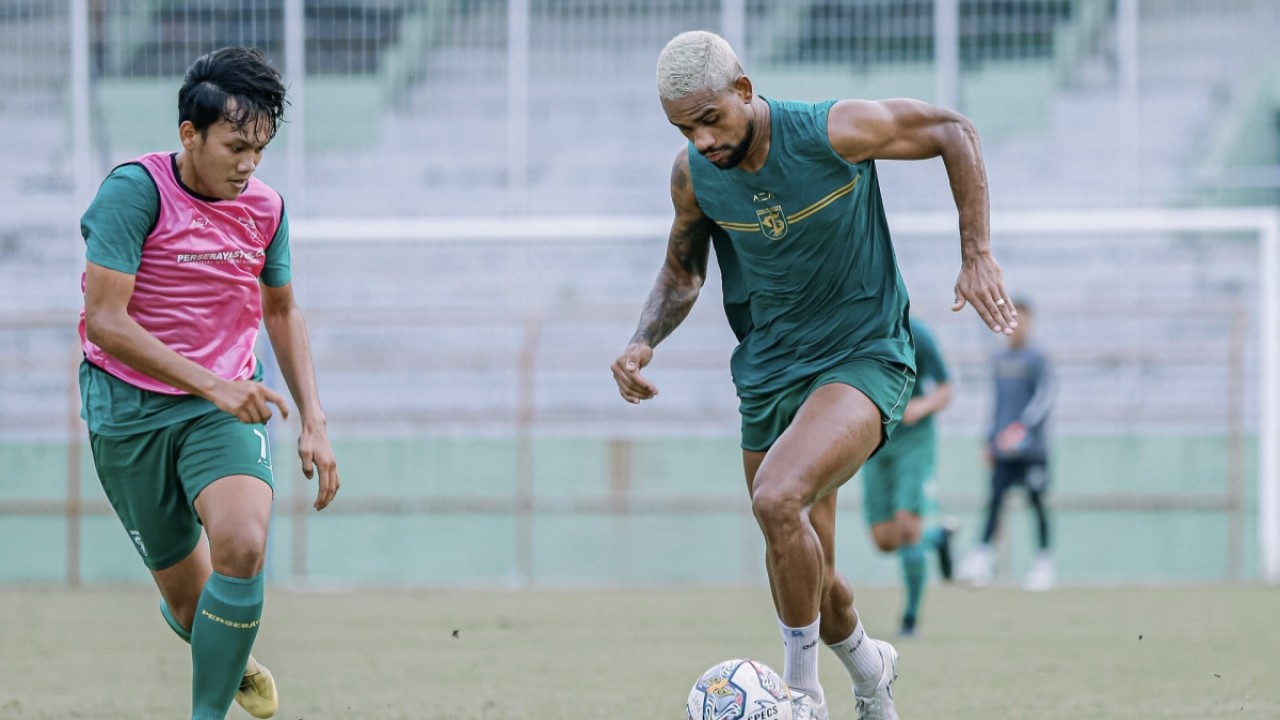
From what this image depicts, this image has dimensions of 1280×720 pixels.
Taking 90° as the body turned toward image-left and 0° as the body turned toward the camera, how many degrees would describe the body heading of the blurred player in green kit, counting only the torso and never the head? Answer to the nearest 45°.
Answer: approximately 45°

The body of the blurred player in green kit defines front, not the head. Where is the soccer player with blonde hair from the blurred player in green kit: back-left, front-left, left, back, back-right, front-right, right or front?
front-left
